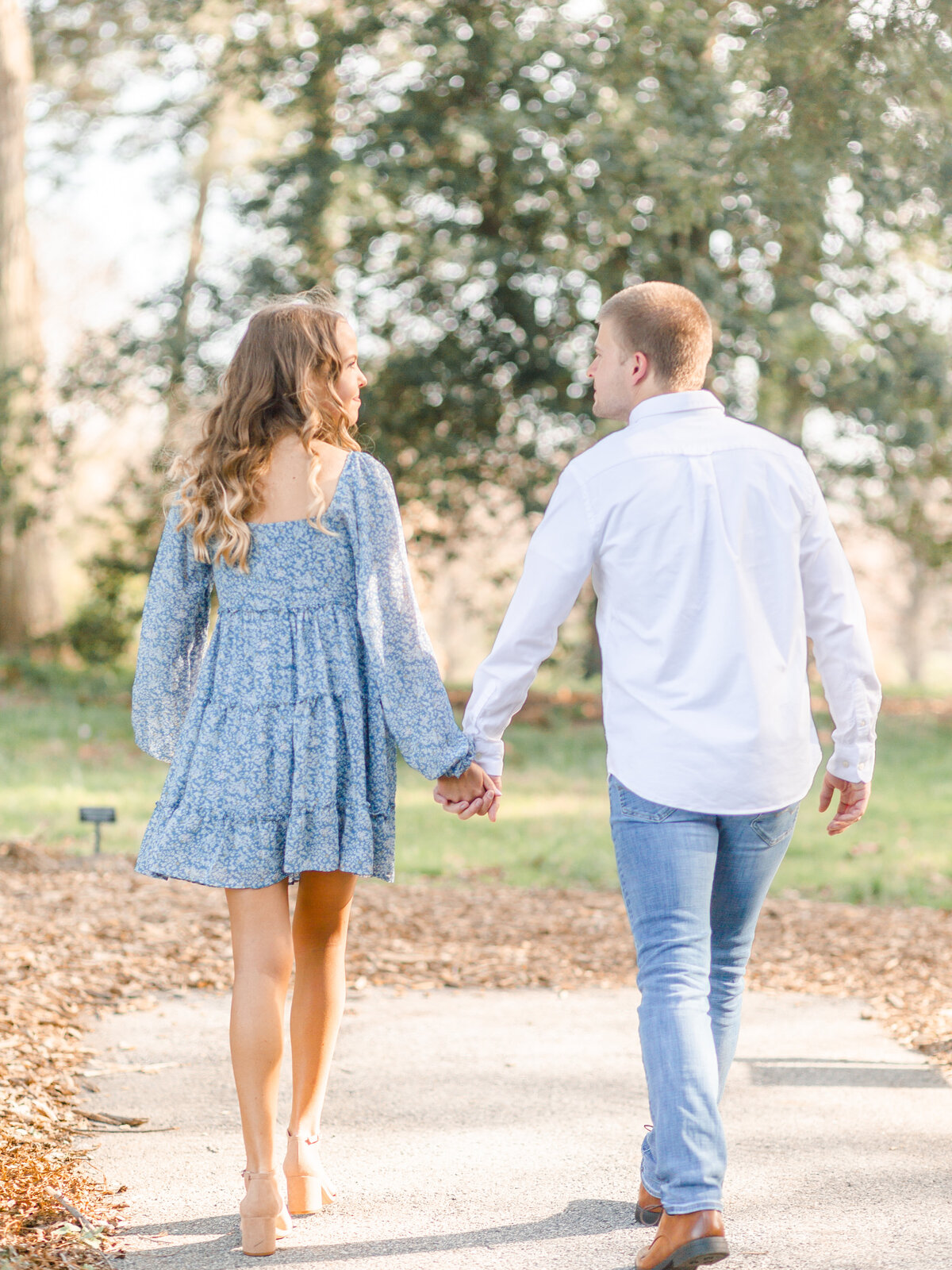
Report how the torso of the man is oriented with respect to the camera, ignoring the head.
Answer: away from the camera

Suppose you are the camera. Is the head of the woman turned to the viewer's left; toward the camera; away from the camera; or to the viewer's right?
to the viewer's right

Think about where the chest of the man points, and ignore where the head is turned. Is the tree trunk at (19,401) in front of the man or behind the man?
in front

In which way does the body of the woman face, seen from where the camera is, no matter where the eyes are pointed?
away from the camera
